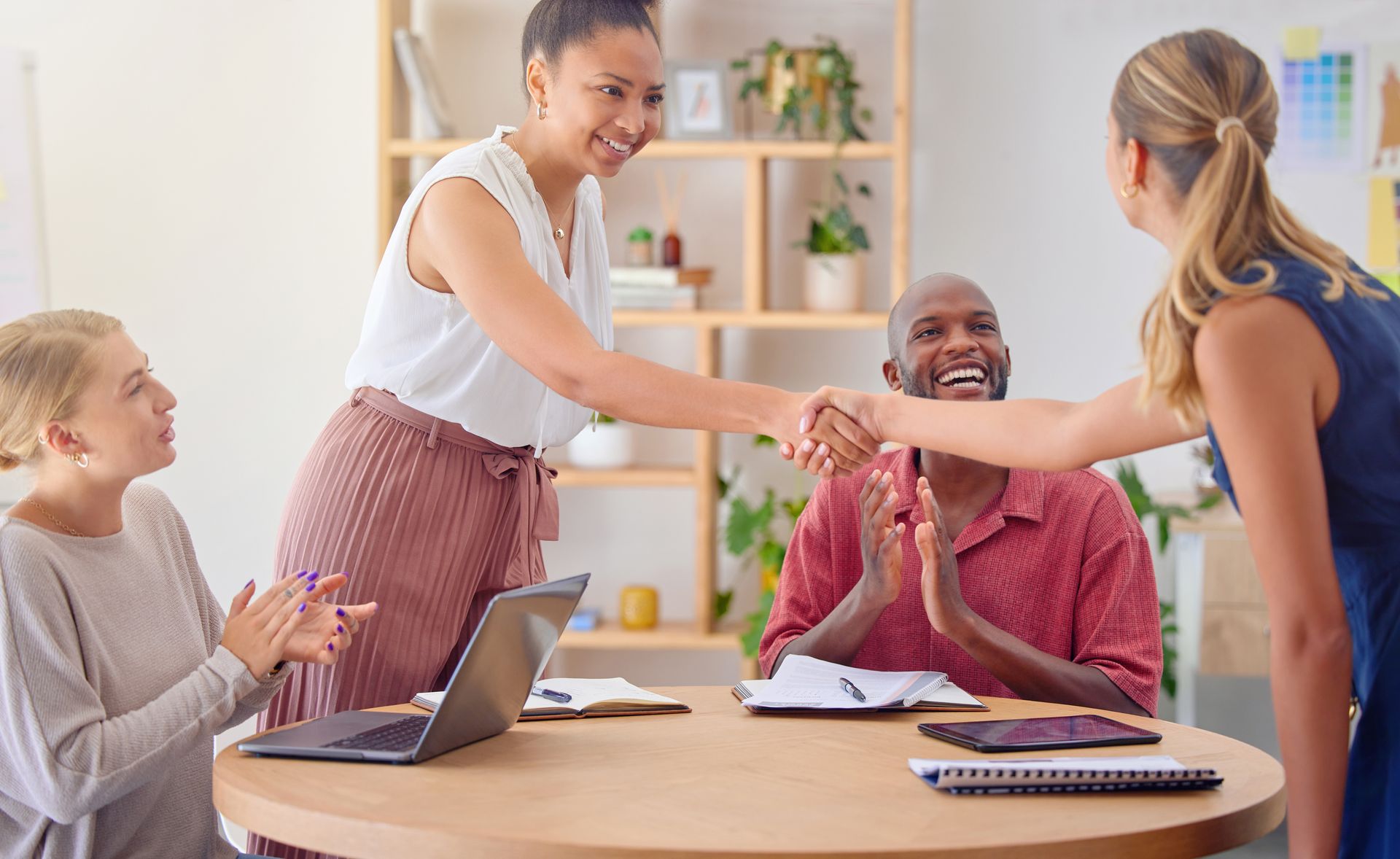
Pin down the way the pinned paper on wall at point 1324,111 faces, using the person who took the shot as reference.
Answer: facing the viewer

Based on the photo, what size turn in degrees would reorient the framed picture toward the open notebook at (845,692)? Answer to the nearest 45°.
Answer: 0° — it already faces it

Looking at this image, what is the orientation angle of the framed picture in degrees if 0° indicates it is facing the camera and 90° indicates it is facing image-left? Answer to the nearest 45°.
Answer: approximately 0°

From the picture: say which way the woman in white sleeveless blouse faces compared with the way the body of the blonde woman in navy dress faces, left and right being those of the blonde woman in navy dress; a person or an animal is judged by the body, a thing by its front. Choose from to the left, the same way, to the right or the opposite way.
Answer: the opposite way

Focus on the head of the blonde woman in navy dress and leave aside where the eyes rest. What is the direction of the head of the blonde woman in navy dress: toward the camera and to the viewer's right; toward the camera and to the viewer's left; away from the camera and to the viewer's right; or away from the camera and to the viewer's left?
away from the camera and to the viewer's left

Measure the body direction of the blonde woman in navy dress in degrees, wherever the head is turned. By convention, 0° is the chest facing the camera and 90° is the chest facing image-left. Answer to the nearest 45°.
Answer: approximately 135°

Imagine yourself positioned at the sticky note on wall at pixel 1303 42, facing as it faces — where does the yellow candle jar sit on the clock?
The yellow candle jar is roughly at 2 o'clock from the sticky note on wall.

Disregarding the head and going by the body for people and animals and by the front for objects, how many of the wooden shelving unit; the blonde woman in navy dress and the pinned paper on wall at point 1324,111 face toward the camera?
2

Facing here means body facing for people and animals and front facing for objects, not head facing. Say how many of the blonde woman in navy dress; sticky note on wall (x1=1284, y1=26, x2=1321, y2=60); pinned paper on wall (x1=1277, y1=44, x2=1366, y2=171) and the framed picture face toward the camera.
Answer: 3

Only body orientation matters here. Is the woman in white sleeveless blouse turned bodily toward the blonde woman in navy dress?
yes

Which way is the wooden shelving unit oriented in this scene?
toward the camera

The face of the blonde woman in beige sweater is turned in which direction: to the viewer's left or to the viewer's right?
to the viewer's right

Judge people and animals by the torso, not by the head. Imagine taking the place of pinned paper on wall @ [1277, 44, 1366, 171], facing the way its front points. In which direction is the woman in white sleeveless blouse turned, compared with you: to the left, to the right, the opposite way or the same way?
to the left

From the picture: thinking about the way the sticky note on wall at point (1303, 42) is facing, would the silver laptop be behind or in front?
in front

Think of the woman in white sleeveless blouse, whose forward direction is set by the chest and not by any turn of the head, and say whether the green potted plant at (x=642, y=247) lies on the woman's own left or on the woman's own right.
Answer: on the woman's own left
